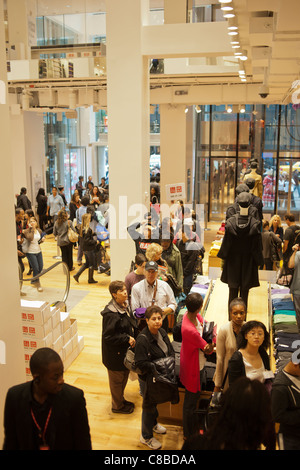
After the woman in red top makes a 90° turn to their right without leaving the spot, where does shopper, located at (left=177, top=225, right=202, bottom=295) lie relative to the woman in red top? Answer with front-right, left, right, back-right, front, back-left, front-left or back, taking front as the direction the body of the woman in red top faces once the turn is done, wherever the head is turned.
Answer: back

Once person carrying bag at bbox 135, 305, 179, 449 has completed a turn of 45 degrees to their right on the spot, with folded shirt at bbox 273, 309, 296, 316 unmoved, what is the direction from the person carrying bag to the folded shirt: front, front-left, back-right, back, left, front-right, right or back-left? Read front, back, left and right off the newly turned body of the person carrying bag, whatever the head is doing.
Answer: back-left

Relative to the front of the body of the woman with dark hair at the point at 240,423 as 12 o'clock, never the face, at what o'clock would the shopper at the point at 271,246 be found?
The shopper is roughly at 12 o'clock from the woman with dark hair.

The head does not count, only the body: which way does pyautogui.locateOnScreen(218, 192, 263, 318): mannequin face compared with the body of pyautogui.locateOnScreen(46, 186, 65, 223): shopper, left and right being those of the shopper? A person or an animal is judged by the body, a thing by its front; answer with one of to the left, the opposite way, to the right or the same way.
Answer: the opposite way

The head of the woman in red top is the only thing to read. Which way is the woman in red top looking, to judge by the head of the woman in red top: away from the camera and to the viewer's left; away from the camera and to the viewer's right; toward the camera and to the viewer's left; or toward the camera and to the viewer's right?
away from the camera and to the viewer's right

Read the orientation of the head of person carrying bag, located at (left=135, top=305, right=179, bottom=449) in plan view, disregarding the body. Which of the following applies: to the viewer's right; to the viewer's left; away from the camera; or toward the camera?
toward the camera

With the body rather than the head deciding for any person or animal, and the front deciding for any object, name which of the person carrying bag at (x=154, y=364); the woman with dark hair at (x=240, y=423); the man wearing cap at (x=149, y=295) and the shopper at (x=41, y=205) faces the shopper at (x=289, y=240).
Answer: the woman with dark hair

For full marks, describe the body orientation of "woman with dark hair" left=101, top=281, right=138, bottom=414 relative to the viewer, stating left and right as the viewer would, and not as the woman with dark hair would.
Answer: facing to the right of the viewer

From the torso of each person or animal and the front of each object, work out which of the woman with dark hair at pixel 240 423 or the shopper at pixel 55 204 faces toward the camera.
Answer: the shopper

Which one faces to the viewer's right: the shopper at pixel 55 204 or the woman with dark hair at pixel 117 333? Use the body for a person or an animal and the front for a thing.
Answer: the woman with dark hair
